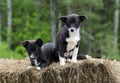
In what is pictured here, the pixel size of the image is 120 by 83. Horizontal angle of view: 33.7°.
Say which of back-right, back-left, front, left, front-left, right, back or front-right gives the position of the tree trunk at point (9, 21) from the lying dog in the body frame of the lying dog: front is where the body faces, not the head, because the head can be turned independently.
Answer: back-right

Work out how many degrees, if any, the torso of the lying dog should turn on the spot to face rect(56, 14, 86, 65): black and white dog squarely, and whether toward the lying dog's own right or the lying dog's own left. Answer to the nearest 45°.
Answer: approximately 135° to the lying dog's own left

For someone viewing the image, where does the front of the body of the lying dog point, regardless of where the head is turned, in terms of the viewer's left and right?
facing the viewer and to the left of the viewer

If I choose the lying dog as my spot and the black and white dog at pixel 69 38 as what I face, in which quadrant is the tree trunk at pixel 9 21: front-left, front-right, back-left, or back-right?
back-left
